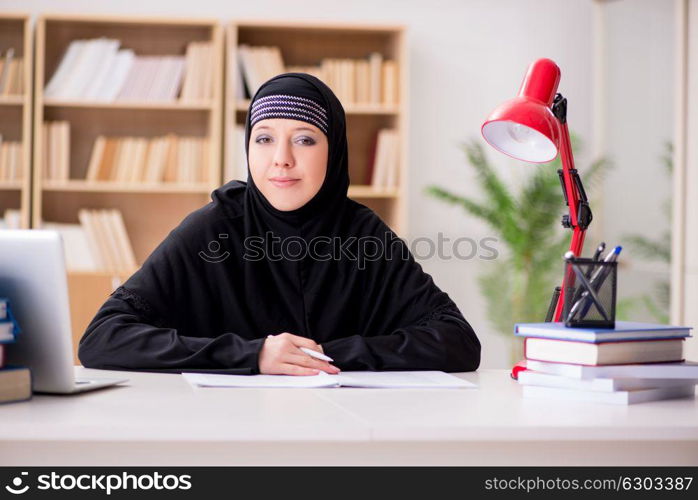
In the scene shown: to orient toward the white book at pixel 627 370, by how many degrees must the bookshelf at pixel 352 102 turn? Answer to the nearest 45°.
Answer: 0° — it already faces it

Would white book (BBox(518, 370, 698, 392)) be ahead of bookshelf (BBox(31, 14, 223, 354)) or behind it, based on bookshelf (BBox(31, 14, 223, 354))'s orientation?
ahead

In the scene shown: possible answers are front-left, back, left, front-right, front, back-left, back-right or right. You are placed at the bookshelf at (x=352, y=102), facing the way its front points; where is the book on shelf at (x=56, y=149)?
right

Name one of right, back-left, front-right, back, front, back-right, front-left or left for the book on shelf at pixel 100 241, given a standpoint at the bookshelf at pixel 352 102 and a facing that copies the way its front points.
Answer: right

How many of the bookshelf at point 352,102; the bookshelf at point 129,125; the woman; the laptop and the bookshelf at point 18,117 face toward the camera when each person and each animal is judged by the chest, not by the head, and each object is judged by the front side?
4

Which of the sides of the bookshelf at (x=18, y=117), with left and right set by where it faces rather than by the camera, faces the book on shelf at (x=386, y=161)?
left

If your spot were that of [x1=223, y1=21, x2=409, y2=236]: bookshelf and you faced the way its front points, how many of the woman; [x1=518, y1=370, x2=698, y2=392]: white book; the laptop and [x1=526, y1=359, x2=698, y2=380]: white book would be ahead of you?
4

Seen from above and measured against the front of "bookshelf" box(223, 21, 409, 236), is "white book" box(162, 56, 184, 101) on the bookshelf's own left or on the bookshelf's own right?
on the bookshelf's own right

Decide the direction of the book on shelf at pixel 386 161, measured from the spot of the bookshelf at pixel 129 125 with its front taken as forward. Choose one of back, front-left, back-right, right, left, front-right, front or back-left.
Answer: left
